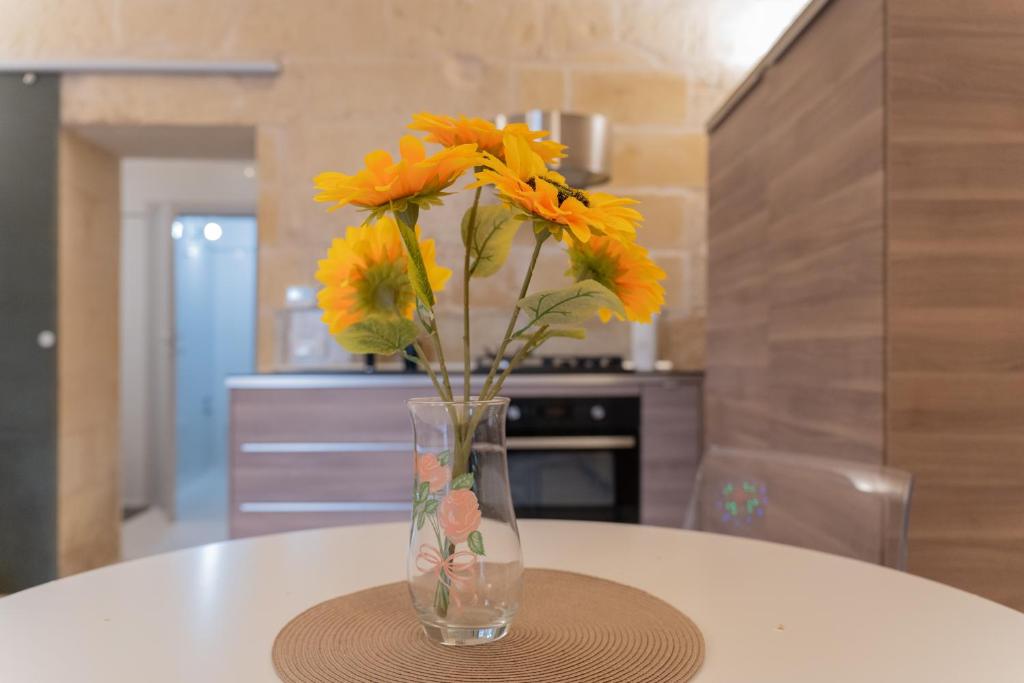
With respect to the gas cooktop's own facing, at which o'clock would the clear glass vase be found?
The clear glass vase is roughly at 12 o'clock from the gas cooktop.

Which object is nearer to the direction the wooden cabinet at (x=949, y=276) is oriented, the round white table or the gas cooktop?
the round white table

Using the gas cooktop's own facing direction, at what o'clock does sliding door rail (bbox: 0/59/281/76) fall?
The sliding door rail is roughly at 3 o'clock from the gas cooktop.

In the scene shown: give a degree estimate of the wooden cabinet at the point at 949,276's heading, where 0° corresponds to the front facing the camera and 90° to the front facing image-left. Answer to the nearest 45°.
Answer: approximately 45°

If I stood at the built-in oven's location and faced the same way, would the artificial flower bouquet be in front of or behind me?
in front

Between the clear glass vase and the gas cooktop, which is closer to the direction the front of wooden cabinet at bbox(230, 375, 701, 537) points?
the clear glass vase

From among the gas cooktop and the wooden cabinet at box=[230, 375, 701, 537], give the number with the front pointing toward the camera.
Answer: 2

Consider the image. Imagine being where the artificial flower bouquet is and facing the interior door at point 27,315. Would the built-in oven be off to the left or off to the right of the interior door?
right

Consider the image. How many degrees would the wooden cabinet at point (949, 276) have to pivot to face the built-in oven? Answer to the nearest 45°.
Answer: approximately 90° to its right

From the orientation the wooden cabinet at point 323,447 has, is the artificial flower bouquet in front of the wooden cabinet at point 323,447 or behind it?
in front

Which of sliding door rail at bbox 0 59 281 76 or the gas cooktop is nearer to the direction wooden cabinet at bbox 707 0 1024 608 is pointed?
the sliding door rail

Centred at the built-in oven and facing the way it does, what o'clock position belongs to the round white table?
The round white table is roughly at 12 o'clock from the built-in oven.

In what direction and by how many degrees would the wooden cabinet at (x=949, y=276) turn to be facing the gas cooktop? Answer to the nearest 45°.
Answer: approximately 90° to its right

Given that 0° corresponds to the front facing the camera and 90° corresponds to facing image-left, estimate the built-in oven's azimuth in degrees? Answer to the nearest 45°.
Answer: approximately 0°

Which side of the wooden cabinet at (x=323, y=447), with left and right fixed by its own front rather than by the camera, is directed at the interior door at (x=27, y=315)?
right
